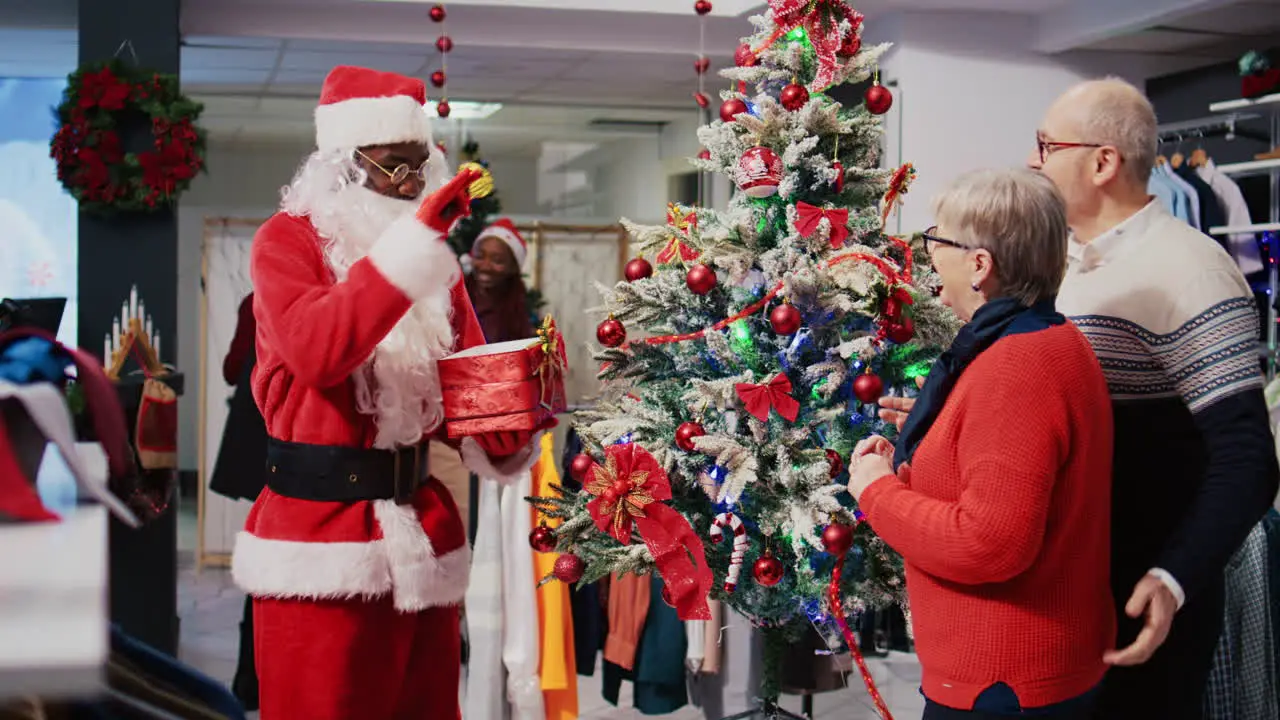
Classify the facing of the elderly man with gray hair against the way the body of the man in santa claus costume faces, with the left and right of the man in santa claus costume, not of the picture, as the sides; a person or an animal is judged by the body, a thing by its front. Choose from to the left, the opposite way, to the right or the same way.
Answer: the opposite way

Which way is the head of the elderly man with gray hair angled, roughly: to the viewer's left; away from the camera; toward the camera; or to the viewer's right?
to the viewer's left

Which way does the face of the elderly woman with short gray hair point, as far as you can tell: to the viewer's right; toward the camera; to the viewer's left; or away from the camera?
to the viewer's left

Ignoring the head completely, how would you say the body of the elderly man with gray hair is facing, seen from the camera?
to the viewer's left

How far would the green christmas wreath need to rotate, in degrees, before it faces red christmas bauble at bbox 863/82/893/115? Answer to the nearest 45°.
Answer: approximately 45° to its left

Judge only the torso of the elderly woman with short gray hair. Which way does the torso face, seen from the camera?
to the viewer's left

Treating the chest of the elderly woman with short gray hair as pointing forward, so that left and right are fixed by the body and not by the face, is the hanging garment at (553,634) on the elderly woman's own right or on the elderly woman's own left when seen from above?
on the elderly woman's own right

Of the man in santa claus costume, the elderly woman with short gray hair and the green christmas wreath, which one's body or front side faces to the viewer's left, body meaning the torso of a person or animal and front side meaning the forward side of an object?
the elderly woman with short gray hair

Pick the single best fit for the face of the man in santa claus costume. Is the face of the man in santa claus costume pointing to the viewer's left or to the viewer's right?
to the viewer's right

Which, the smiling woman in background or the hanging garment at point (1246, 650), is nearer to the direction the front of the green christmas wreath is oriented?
the hanging garment
